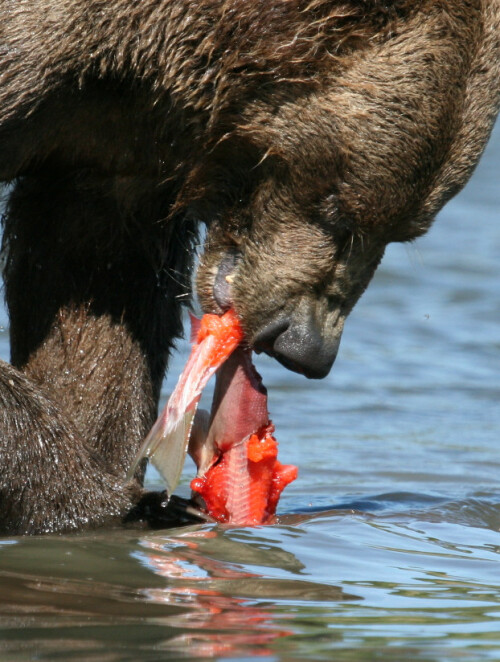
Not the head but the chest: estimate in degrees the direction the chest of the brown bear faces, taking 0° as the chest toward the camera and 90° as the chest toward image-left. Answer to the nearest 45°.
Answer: approximately 270°
